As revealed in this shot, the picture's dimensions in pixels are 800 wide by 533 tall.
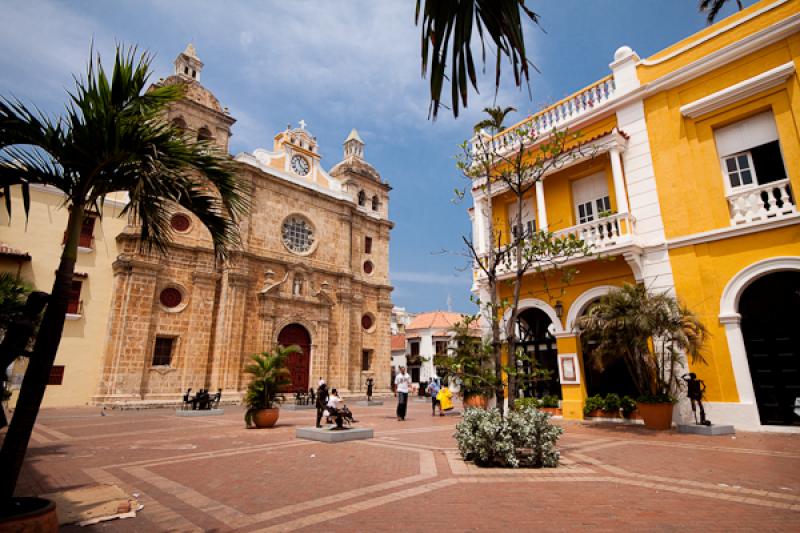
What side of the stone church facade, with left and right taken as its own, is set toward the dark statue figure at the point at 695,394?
front

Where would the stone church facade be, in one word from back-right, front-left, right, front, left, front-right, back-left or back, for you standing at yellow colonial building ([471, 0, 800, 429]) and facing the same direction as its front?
front-right

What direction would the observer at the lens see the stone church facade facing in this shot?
facing the viewer and to the right of the viewer

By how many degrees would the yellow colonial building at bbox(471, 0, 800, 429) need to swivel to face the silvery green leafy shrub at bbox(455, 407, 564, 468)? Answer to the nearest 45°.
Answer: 0° — it already faces it

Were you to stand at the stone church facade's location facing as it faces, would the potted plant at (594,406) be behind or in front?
in front

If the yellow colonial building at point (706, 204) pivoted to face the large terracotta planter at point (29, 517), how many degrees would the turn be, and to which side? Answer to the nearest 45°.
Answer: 0° — it already faces it

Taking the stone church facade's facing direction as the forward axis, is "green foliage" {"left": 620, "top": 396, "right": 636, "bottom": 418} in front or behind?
in front

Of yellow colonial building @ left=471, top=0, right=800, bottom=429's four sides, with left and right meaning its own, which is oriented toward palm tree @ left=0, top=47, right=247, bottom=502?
front

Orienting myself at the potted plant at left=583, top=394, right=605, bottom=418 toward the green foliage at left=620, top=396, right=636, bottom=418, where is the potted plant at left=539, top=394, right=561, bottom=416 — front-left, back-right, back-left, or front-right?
back-left

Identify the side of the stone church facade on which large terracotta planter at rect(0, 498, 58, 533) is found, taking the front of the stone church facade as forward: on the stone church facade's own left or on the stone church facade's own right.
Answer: on the stone church facade's own right

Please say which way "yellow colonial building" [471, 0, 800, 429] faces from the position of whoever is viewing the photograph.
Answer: facing the viewer and to the left of the viewer

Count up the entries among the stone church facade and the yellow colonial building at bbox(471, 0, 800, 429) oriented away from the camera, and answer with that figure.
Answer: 0
